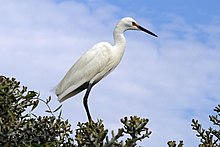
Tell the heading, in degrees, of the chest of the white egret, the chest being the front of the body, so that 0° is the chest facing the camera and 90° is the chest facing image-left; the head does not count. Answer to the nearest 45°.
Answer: approximately 270°
